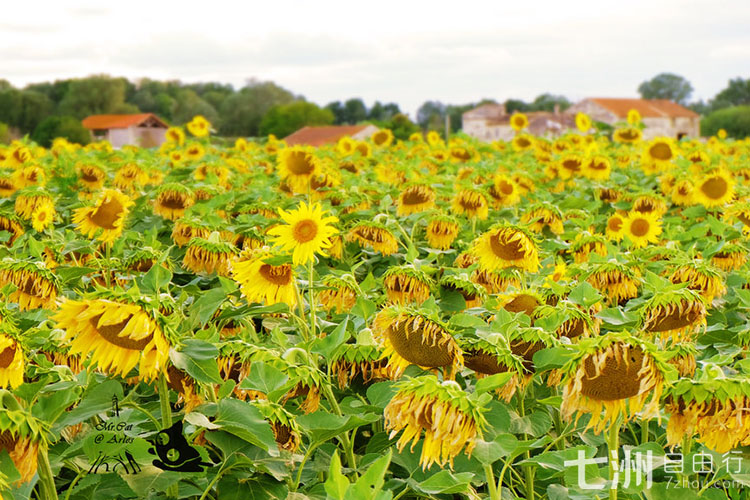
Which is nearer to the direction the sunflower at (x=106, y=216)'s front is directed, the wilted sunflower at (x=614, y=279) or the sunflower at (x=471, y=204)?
the wilted sunflower

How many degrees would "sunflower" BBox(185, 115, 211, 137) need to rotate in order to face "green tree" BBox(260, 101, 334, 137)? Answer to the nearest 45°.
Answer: approximately 180°

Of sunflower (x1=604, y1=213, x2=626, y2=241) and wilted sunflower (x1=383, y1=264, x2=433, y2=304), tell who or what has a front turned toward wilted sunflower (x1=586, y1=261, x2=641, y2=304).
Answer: the sunflower

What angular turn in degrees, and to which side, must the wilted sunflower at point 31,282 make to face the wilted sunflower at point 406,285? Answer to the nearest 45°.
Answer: approximately 45° to its left

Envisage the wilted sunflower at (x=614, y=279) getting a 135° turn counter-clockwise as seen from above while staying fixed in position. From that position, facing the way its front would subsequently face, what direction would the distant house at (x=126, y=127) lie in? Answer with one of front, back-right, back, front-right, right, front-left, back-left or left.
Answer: left

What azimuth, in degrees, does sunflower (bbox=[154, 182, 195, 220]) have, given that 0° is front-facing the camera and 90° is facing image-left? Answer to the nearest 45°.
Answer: approximately 0°

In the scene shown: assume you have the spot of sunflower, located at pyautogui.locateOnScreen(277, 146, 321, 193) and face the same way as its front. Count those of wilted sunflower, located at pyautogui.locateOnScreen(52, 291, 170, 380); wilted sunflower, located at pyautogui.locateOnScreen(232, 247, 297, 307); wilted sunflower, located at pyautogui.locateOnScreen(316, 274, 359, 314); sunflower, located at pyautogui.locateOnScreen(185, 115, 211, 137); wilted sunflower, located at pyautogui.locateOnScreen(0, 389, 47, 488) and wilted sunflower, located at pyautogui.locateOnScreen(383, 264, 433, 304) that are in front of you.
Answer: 5

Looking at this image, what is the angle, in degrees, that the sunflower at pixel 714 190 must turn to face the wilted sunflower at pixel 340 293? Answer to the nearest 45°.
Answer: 0° — it already faces it

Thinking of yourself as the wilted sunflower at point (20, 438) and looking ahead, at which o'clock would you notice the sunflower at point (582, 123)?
The sunflower is roughly at 6 o'clock from the wilted sunflower.
